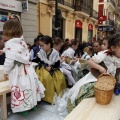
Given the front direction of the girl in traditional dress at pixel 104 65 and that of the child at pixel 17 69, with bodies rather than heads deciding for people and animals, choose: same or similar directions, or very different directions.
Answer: very different directions

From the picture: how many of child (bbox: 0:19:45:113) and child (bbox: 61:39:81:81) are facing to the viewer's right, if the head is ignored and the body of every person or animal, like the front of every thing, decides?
1

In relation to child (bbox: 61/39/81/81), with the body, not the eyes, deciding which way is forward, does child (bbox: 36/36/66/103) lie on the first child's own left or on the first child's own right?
on the first child's own right

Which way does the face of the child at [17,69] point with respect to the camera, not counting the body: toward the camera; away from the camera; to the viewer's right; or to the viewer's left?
away from the camera

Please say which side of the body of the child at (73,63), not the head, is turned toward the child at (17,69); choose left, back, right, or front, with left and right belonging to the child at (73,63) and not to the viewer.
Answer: right

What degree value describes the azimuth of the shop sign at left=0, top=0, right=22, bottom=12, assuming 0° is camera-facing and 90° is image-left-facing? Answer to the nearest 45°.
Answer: approximately 315°
